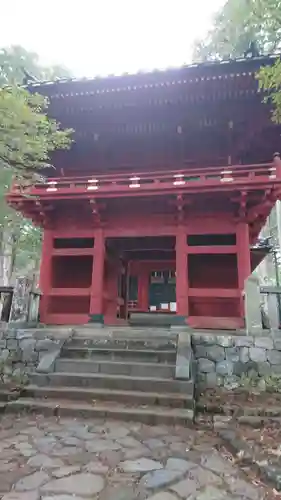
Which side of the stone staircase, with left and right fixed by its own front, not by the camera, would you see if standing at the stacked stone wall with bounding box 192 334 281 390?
left

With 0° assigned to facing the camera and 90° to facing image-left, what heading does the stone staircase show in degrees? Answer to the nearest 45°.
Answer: approximately 0°
